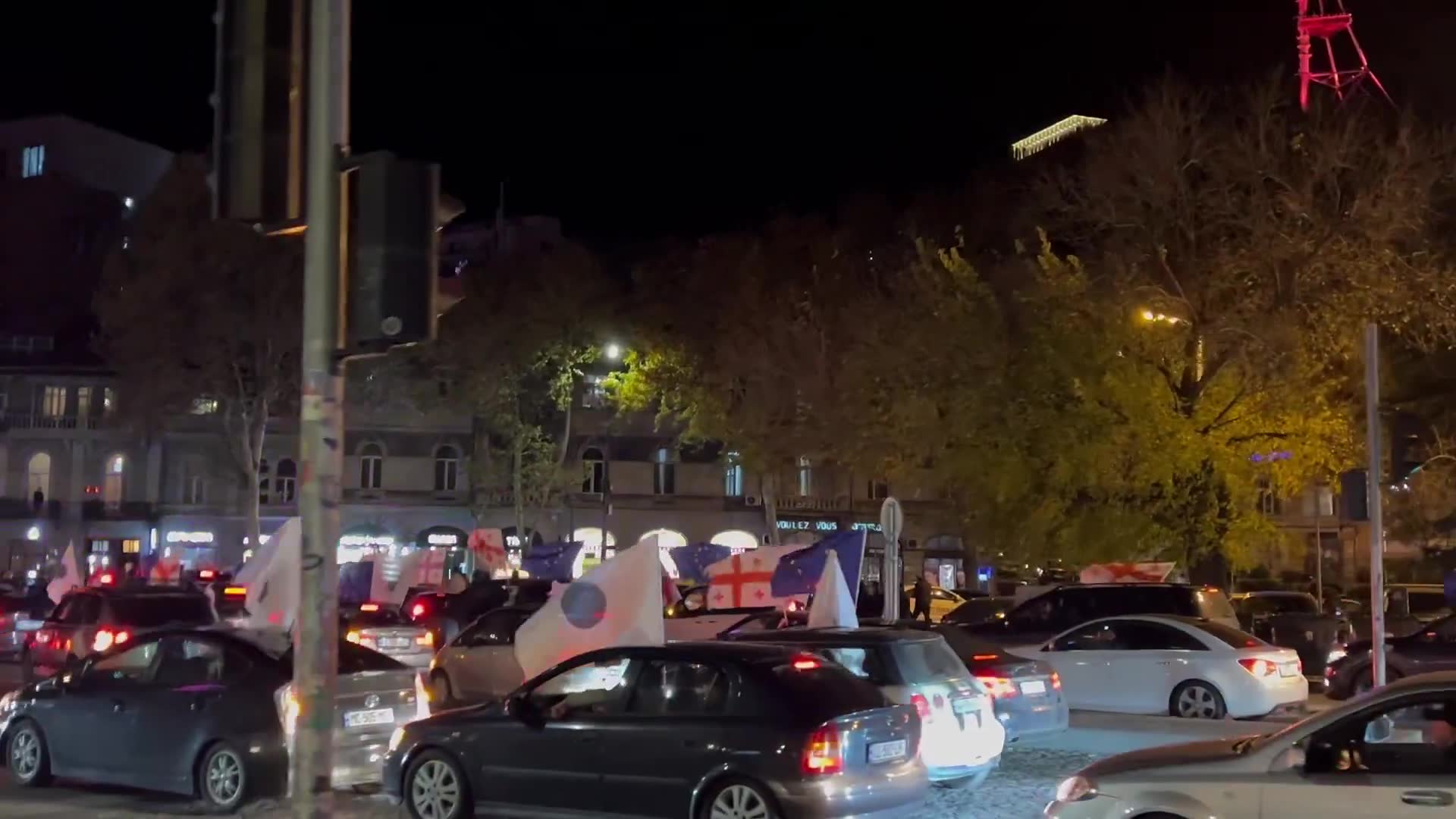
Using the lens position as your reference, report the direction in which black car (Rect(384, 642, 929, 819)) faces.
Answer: facing away from the viewer and to the left of the viewer

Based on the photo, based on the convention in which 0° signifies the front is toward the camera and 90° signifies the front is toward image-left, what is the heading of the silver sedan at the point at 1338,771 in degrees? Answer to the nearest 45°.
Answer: approximately 90°

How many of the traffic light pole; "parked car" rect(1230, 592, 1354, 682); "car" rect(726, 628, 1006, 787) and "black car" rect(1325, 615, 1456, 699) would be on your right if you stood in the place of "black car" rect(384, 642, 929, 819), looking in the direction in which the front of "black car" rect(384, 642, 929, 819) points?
3

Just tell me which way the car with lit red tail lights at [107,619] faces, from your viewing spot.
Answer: facing away from the viewer and to the right of the viewer

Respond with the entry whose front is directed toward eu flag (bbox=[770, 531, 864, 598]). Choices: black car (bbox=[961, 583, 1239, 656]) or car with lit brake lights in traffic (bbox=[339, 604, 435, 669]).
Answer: the black car

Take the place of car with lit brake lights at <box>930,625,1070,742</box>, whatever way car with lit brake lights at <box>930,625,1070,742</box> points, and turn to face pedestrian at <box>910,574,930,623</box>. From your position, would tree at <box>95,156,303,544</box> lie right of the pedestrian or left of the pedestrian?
left

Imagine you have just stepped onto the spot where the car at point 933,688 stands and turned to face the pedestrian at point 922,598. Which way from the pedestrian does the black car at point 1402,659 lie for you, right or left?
right

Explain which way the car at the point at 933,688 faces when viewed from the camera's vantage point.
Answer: facing away from the viewer and to the left of the viewer

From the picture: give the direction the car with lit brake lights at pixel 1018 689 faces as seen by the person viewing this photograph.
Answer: facing away from the viewer and to the left of the viewer

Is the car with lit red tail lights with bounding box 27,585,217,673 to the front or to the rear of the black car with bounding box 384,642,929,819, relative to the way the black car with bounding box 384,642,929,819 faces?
to the front

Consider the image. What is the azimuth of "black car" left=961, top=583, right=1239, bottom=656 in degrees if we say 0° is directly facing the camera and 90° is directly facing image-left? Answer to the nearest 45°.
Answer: approximately 90°

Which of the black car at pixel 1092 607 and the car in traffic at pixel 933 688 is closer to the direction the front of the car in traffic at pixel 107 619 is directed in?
the black car
